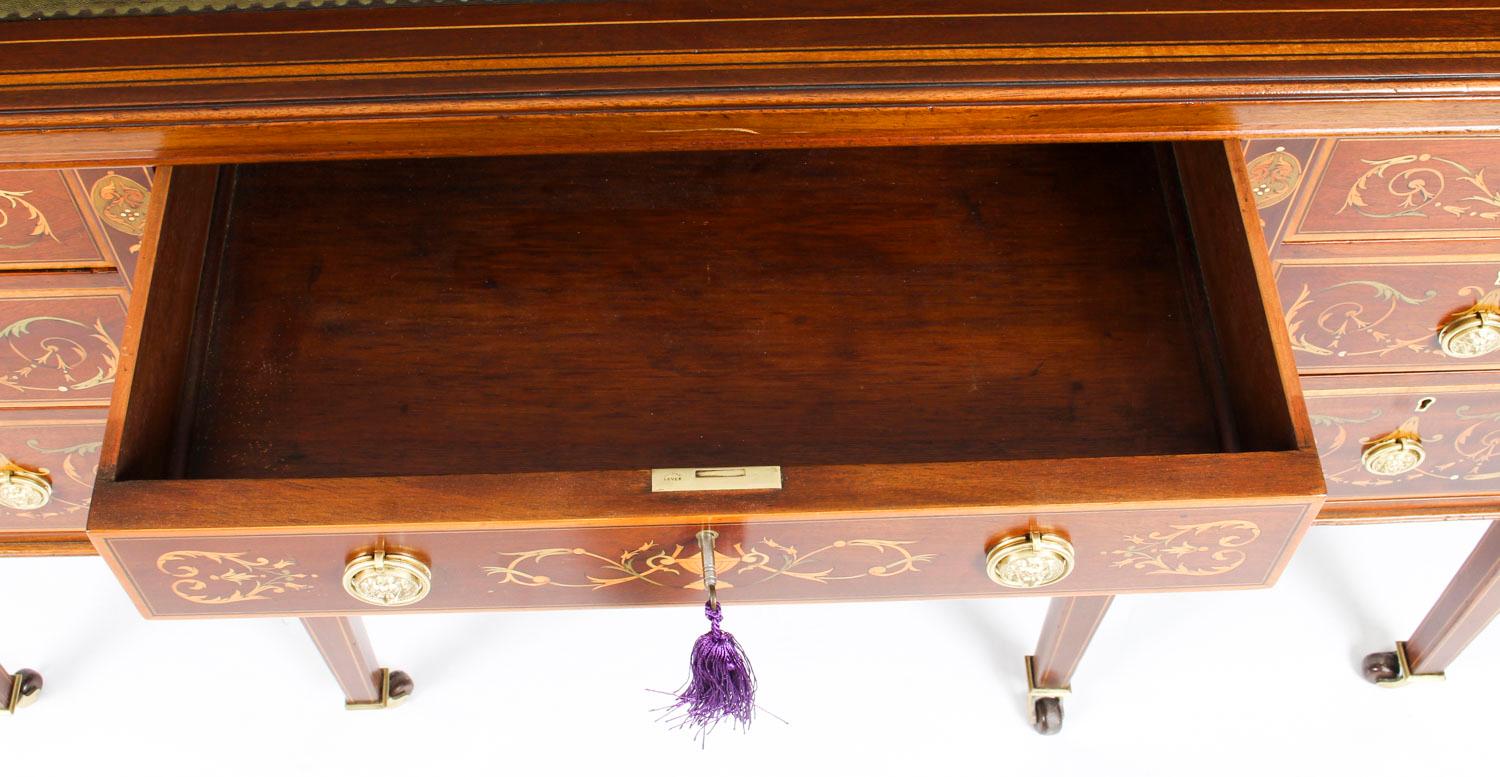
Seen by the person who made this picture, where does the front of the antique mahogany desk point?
facing the viewer
